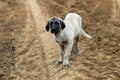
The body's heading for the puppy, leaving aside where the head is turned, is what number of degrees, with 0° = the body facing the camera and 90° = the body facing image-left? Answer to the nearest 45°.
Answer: approximately 45°
